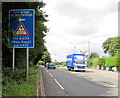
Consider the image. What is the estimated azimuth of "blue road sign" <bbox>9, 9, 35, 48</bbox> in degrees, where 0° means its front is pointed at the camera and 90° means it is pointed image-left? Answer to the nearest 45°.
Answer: approximately 0°

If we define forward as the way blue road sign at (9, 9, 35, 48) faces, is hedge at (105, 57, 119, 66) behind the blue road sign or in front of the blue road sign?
behind

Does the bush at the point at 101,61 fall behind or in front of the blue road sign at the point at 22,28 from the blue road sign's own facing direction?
behind
